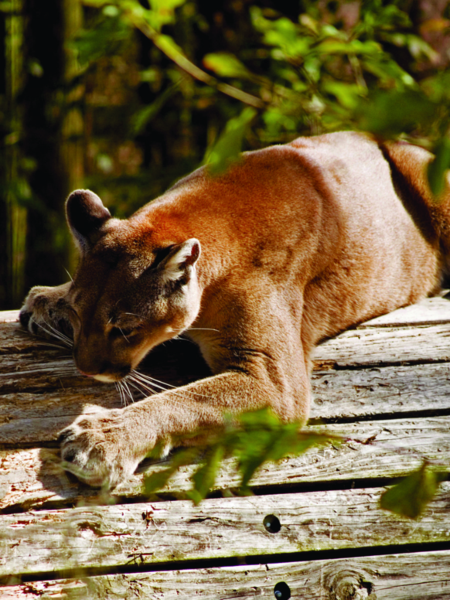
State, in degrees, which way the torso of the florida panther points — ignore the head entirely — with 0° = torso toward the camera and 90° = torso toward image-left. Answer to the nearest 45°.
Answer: approximately 45°

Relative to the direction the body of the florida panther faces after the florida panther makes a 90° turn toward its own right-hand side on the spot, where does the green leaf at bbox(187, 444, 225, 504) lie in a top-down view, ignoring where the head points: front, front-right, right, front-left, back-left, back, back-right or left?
back-left

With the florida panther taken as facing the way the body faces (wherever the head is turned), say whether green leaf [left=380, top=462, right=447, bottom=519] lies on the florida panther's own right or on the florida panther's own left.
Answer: on the florida panther's own left
